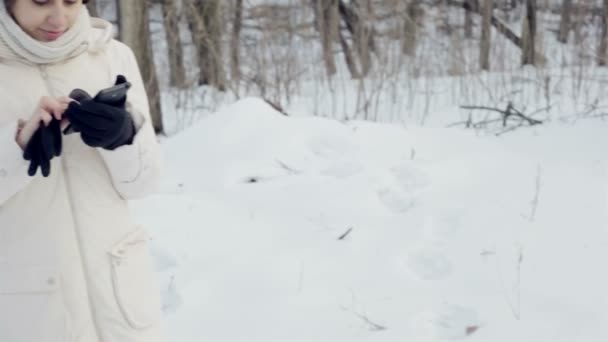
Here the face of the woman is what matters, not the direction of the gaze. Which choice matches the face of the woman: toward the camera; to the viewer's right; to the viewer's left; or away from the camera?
toward the camera

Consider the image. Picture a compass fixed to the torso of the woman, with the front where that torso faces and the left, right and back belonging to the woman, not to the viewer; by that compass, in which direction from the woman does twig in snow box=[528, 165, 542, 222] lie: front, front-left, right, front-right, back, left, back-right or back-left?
back-left

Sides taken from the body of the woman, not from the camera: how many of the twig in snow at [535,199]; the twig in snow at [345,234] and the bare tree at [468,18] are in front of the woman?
0

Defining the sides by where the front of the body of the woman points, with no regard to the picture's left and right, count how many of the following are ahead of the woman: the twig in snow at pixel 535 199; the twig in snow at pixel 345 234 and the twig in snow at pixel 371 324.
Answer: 0

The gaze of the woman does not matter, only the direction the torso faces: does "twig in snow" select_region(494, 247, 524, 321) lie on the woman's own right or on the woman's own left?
on the woman's own left

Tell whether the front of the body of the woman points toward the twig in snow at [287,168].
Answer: no

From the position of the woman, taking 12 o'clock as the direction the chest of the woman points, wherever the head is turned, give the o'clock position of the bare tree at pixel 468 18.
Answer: The bare tree is roughly at 7 o'clock from the woman.

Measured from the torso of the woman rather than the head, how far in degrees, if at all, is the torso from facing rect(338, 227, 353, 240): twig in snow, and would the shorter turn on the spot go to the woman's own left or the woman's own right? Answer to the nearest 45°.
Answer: approximately 135° to the woman's own left

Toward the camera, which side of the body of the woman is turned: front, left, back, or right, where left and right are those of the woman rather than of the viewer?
front

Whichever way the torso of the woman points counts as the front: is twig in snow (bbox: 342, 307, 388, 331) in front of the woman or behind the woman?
behind
